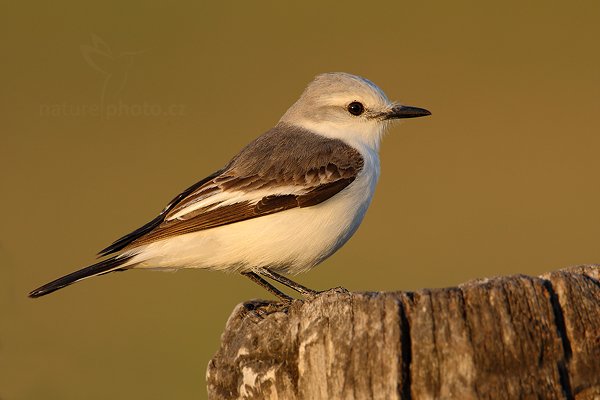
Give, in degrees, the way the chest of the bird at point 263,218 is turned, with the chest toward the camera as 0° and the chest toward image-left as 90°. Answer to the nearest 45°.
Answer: approximately 270°
